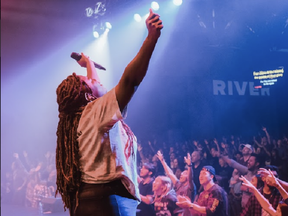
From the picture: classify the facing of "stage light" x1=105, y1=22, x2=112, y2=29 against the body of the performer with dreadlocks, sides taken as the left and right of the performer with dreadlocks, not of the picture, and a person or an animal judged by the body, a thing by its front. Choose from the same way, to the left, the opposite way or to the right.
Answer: to the right

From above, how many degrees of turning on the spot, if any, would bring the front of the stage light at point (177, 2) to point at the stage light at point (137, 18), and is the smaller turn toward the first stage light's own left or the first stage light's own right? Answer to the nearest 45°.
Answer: approximately 135° to the first stage light's own right

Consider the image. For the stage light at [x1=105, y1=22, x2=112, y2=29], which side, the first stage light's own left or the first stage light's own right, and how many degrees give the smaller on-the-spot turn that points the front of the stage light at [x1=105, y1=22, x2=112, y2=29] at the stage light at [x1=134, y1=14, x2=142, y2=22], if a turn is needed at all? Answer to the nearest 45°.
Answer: approximately 45° to the first stage light's own left

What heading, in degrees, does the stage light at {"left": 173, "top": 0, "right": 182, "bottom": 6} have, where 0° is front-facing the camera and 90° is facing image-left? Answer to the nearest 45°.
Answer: approximately 0°

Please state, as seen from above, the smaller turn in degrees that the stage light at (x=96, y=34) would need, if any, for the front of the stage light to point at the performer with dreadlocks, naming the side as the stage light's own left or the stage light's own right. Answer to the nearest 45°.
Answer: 0° — it already faces them

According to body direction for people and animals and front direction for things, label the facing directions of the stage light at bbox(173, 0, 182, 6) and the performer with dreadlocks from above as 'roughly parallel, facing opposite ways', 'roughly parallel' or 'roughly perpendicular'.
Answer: roughly perpendicular

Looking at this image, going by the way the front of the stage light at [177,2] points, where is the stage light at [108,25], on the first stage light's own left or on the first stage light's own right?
on the first stage light's own right

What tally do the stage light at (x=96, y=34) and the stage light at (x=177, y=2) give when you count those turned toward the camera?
2

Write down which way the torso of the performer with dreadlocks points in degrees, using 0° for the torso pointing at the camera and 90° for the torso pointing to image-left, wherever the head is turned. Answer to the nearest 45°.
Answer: approximately 270°

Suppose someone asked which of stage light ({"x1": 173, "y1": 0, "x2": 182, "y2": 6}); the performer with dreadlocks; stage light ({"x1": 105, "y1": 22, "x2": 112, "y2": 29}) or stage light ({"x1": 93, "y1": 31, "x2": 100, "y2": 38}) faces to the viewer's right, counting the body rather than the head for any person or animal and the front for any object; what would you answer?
the performer with dreadlocks

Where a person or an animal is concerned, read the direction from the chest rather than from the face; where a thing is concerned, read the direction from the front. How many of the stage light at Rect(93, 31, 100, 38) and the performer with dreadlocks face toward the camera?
1
